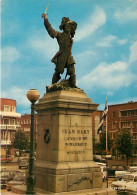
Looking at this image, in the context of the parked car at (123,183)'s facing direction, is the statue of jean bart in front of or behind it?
in front

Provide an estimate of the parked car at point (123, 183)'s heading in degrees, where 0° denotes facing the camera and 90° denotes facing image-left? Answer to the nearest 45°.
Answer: approximately 45°

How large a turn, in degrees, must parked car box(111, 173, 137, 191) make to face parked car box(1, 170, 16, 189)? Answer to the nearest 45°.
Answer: approximately 45° to its right

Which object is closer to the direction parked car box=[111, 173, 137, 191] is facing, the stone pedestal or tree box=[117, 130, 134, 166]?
the stone pedestal

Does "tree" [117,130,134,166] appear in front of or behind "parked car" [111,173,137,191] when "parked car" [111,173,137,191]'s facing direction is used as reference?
behind

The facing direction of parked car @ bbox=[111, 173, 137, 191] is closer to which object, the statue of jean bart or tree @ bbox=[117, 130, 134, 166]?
the statue of jean bart
